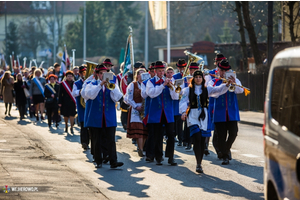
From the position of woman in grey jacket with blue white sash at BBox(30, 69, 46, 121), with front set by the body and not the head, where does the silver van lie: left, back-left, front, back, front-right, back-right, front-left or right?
front

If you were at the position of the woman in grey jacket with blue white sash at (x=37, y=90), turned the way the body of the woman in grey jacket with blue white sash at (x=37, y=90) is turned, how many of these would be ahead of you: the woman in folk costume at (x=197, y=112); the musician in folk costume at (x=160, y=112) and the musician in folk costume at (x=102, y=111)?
3

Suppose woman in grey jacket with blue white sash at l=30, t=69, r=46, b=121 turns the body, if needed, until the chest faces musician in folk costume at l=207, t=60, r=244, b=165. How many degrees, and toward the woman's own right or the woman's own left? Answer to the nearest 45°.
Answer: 0° — they already face them

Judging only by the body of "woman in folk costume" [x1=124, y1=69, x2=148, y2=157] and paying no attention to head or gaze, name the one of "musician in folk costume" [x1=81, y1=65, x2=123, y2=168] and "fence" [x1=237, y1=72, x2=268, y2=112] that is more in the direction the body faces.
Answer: the musician in folk costume

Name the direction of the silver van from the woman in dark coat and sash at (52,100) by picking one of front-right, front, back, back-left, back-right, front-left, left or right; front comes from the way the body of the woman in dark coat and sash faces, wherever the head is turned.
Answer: front

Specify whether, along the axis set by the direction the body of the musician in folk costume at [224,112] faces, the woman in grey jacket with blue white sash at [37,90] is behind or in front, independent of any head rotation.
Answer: behind

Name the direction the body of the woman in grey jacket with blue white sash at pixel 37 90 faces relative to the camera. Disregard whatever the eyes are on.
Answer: toward the camera

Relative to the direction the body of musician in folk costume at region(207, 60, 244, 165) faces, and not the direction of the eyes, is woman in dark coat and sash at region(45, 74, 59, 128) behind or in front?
behind

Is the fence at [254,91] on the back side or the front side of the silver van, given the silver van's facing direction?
on the back side

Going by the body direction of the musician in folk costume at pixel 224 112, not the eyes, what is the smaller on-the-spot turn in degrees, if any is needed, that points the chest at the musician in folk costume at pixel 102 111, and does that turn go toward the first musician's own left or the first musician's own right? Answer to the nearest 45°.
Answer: approximately 90° to the first musician's own right

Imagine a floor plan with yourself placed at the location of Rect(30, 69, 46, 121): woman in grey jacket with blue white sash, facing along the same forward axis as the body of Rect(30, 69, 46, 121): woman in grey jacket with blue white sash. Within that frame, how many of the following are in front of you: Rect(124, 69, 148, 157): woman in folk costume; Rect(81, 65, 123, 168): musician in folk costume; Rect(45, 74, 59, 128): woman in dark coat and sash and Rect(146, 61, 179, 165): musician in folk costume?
4

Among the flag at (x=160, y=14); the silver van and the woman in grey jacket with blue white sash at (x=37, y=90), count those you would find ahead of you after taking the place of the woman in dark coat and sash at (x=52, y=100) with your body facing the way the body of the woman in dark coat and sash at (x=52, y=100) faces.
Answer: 1

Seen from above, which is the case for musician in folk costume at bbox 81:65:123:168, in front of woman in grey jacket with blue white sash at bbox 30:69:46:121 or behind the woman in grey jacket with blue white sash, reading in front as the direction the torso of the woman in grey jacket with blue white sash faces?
in front

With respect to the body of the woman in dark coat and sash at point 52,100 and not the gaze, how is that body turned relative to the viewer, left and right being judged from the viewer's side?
facing the viewer

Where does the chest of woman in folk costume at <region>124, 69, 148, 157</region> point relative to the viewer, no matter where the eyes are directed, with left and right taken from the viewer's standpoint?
facing the viewer and to the right of the viewer

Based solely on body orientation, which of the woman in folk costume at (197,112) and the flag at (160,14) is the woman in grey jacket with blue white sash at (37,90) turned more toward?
the woman in folk costume

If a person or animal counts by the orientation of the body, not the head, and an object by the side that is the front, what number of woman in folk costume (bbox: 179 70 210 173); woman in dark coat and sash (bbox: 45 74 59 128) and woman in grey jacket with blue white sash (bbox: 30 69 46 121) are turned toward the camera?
3

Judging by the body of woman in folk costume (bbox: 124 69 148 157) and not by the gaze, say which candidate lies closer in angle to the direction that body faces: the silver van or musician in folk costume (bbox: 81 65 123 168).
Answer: the silver van

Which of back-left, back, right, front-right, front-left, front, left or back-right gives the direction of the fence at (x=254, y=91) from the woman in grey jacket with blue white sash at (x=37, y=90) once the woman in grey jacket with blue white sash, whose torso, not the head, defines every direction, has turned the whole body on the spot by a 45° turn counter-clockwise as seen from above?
front-left
